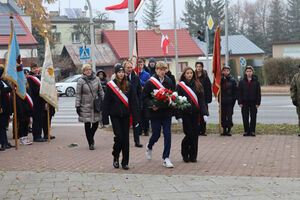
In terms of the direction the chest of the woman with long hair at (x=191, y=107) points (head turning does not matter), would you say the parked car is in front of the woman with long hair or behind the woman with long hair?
behind

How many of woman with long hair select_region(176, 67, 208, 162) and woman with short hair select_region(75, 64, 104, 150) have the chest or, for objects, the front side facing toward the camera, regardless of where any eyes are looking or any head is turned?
2

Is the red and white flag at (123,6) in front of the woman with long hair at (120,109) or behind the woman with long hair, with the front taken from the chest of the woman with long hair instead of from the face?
behind

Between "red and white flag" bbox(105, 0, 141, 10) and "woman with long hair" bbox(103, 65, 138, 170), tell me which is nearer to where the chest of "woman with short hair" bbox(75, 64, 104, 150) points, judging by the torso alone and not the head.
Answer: the woman with long hair

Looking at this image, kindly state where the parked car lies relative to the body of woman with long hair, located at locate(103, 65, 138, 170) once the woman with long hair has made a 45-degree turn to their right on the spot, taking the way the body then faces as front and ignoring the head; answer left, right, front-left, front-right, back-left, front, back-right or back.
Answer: back-right

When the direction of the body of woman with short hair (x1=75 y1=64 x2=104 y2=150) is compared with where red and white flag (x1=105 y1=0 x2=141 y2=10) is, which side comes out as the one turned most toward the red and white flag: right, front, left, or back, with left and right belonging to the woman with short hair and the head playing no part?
back

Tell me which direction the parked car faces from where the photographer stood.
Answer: facing the viewer and to the left of the viewer

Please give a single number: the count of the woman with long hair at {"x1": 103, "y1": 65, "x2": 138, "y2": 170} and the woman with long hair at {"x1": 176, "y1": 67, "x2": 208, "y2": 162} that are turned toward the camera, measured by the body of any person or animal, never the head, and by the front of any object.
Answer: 2

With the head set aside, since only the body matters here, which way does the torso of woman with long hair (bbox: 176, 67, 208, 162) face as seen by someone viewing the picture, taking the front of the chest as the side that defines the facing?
toward the camera

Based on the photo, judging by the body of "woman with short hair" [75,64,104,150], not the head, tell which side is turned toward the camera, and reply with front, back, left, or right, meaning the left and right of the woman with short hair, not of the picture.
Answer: front
